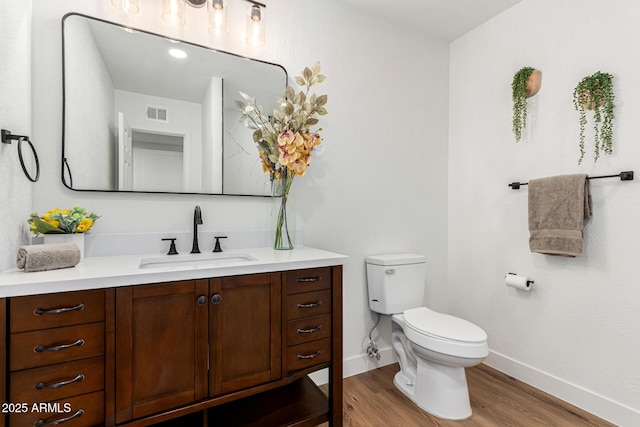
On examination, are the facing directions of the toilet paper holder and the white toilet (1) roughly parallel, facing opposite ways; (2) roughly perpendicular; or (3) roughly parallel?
roughly perpendicular

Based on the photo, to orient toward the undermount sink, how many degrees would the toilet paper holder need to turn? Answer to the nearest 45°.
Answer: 0° — it already faces it

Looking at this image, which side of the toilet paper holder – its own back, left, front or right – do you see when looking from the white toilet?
front

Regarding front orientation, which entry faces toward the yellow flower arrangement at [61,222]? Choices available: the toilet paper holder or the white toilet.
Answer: the toilet paper holder

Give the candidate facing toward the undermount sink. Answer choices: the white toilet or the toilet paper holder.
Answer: the toilet paper holder

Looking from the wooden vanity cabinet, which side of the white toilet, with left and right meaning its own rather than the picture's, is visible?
right

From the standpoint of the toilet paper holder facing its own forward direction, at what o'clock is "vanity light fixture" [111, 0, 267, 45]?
The vanity light fixture is roughly at 12 o'clock from the toilet paper holder.

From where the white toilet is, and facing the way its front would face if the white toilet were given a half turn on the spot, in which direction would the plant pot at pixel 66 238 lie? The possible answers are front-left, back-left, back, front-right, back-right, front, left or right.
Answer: left

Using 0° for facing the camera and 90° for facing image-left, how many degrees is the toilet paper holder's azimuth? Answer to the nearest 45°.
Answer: approximately 45°

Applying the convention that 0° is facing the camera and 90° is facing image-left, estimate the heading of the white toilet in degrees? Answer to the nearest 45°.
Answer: approximately 315°

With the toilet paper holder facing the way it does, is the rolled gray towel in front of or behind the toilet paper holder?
in front

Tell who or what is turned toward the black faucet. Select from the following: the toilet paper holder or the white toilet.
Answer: the toilet paper holder

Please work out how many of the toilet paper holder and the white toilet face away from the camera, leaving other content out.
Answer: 0
